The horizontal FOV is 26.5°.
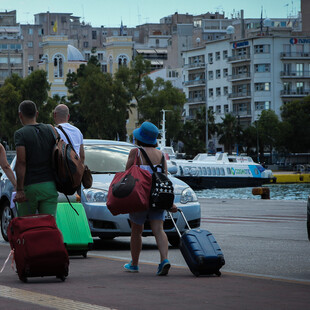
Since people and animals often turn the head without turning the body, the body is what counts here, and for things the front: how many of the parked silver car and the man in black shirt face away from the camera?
1

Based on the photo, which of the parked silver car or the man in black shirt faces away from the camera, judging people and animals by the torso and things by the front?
the man in black shirt

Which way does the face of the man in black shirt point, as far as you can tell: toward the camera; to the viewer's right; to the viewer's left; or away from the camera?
away from the camera

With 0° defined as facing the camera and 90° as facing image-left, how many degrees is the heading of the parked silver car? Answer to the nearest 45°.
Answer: approximately 315°

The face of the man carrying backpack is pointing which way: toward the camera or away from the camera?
away from the camera

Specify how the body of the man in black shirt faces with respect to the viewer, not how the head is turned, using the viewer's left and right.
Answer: facing away from the viewer

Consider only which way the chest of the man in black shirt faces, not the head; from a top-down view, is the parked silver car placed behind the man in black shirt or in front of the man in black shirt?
in front

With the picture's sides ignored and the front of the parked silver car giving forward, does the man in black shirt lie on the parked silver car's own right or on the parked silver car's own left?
on the parked silver car's own right

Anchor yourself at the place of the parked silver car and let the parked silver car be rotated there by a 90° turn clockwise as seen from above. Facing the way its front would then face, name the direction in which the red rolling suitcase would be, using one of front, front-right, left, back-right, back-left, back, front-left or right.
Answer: front-left
